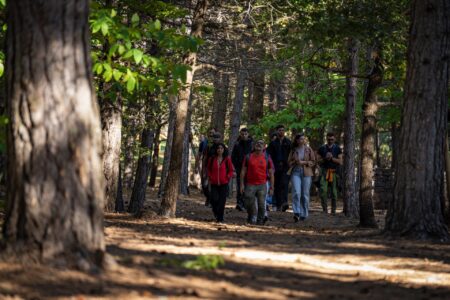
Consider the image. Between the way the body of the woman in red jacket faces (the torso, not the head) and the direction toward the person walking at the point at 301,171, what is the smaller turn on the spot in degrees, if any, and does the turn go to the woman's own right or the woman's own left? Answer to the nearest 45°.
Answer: approximately 135° to the woman's own left

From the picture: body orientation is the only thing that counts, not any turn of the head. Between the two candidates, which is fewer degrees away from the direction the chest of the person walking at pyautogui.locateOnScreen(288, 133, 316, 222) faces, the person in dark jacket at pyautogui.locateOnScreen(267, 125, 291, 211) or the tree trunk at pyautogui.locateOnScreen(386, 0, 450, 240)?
the tree trunk

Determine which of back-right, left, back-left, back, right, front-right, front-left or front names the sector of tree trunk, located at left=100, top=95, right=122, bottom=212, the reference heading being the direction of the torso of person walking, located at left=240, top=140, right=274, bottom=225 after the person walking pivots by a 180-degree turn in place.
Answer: left

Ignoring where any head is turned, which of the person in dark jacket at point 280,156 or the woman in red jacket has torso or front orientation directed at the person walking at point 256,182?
the person in dark jacket

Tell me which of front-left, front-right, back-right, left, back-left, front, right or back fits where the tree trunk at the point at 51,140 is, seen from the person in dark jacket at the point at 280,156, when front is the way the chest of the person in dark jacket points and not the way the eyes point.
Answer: front

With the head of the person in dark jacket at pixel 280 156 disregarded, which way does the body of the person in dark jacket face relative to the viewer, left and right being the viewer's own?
facing the viewer

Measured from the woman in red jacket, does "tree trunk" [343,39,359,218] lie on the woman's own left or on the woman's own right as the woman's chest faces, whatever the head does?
on the woman's own left

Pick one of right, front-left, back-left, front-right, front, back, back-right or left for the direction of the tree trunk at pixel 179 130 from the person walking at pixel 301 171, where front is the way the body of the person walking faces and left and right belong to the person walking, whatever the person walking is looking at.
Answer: front-right

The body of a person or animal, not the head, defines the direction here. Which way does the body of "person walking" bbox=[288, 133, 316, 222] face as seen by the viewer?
toward the camera

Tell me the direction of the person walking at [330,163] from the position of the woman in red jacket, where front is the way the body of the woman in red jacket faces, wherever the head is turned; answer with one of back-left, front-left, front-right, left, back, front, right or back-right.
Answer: back-left

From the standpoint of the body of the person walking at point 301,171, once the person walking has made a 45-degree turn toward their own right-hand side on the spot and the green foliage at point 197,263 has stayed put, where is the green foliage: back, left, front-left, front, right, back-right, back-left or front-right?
front-left

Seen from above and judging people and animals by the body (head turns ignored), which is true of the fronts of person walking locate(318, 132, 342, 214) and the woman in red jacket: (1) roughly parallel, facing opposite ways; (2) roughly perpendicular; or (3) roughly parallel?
roughly parallel

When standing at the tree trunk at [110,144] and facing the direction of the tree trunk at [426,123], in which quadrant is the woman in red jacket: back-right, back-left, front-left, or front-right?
front-left

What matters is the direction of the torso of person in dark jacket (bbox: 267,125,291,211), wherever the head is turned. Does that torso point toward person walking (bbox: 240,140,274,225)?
yes

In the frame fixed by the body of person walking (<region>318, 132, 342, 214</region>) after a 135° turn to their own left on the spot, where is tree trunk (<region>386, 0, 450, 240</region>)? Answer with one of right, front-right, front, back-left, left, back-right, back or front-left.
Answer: back-right

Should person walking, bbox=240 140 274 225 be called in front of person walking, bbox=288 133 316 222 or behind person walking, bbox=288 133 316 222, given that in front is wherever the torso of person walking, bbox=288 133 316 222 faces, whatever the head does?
in front

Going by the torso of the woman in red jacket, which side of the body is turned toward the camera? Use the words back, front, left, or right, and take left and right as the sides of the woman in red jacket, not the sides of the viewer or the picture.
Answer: front

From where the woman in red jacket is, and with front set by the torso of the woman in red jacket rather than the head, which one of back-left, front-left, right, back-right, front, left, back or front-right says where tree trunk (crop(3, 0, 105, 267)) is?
front
